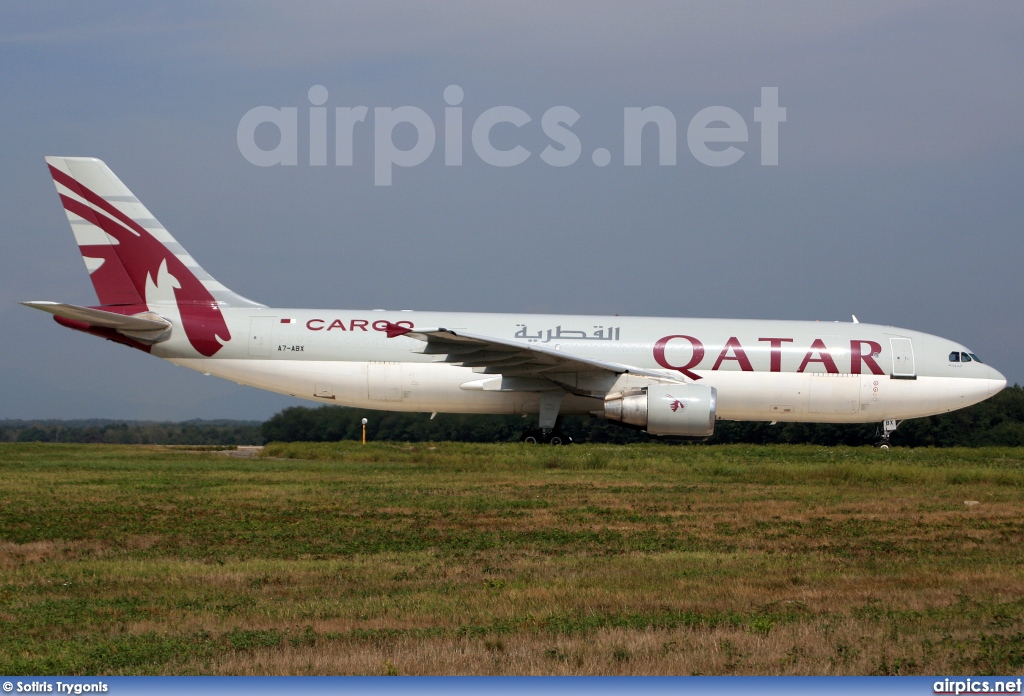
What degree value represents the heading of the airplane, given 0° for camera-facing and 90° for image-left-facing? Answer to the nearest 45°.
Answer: approximately 270°
